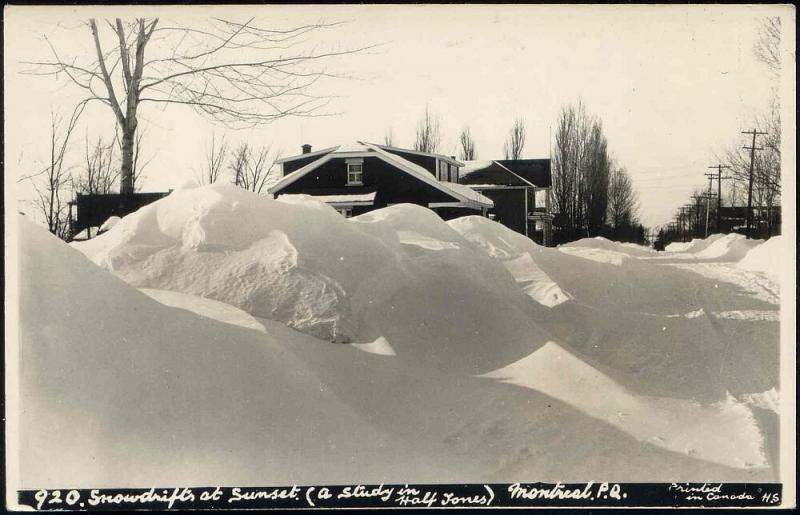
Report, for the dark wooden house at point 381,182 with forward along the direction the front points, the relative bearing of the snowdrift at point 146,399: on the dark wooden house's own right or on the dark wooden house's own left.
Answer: on the dark wooden house's own right

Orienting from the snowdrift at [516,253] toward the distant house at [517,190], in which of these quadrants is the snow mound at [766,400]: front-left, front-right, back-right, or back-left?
back-right

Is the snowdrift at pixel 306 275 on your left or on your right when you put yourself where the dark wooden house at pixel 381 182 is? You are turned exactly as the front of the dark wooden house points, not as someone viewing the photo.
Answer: on your right

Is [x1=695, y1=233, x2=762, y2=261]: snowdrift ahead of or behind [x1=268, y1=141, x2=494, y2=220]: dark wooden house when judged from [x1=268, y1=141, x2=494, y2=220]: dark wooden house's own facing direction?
ahead

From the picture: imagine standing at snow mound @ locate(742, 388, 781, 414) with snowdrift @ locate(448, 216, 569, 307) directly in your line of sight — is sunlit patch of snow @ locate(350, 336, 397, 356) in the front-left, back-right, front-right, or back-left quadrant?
front-left

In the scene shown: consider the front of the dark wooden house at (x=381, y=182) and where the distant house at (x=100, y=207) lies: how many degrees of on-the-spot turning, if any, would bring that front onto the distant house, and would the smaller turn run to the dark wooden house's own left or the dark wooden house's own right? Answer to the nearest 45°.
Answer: approximately 90° to the dark wooden house's own right

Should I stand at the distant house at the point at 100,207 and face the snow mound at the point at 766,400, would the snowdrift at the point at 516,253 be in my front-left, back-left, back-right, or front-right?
front-left

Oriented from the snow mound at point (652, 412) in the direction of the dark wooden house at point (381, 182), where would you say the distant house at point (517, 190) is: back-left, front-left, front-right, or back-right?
front-right
